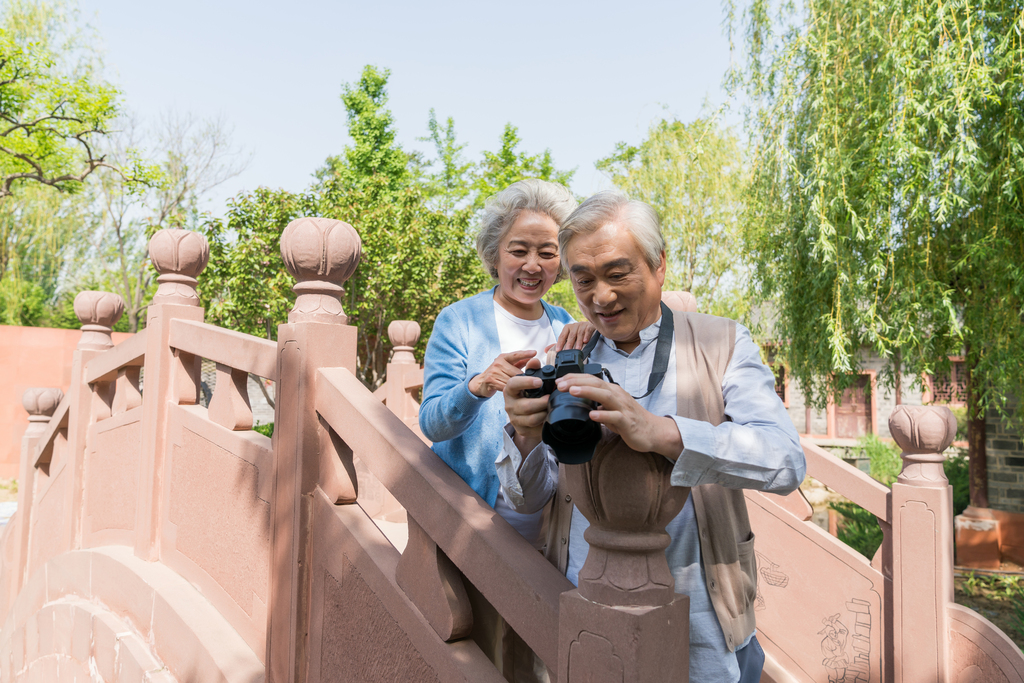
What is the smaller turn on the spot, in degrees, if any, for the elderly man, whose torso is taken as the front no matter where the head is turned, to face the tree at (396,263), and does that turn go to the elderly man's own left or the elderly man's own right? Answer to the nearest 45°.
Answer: approximately 90° to the elderly man's own right

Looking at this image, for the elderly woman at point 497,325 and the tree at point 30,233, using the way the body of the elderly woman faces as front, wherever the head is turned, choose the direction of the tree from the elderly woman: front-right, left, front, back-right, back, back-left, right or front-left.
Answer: back

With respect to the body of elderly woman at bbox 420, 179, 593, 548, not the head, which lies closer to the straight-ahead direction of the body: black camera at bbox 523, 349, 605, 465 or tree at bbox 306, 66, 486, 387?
the black camera

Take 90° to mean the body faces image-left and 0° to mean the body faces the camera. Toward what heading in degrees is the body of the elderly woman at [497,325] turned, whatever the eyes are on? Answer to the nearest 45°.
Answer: approximately 315°

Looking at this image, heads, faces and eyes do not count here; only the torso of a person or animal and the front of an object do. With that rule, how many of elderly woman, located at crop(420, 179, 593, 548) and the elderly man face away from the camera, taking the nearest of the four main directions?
0

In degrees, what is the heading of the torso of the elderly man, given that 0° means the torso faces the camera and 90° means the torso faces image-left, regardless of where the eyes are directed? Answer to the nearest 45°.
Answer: approximately 45°

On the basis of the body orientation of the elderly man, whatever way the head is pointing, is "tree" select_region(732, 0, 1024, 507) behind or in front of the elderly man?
behind

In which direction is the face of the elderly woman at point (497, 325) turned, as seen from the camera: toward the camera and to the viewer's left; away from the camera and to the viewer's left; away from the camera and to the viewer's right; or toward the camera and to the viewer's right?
toward the camera and to the viewer's right

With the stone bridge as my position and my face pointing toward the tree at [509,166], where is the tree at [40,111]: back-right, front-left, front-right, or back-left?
front-left

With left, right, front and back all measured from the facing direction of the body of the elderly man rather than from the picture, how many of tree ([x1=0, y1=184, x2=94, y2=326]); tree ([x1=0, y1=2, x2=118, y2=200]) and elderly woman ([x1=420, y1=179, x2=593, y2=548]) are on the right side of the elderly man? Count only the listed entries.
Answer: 3

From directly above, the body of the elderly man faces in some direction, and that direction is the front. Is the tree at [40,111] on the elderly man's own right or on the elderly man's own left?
on the elderly man's own right

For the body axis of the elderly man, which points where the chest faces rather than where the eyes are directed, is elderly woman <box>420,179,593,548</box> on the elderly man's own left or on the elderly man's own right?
on the elderly man's own right

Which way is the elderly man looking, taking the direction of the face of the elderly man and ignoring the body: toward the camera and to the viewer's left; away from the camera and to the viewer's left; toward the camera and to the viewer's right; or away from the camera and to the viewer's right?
toward the camera and to the viewer's left
